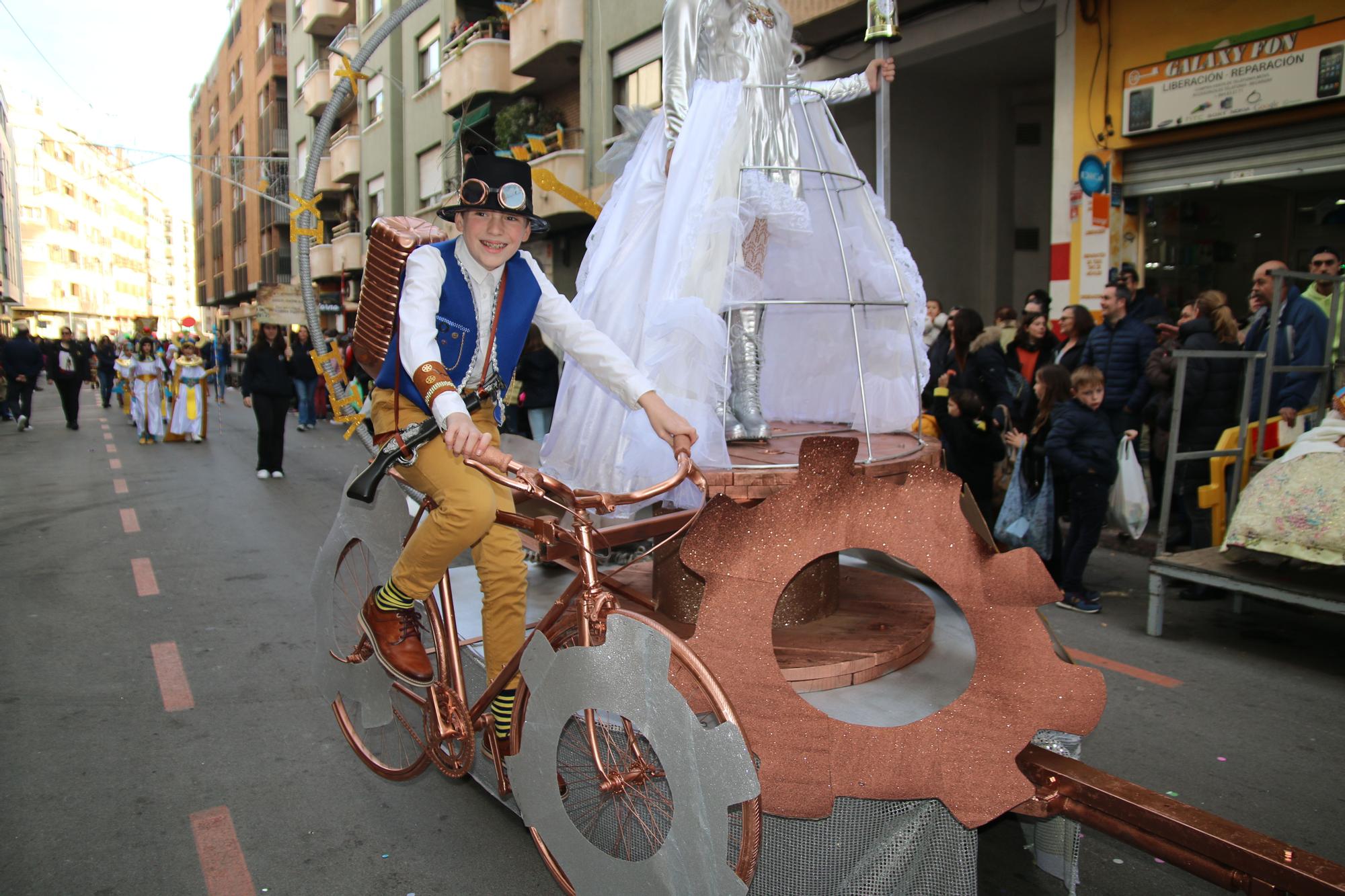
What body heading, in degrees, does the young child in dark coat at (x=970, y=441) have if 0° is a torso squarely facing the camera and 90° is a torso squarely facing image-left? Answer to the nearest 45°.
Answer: approximately 90°

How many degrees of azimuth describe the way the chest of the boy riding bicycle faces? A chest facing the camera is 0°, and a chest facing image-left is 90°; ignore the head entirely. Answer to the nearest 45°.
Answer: approximately 315°

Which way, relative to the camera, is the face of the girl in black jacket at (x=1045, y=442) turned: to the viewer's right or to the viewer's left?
to the viewer's left

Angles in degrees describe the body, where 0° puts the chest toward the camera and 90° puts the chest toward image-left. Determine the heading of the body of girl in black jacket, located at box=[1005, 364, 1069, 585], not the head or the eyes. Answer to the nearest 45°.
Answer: approximately 90°

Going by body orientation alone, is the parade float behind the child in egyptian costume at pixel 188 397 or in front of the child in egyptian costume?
in front

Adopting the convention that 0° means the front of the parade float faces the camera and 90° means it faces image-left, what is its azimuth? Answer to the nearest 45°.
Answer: approximately 315°
